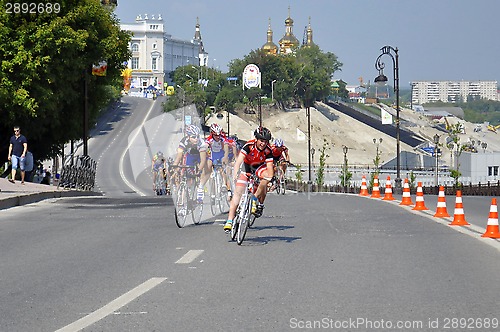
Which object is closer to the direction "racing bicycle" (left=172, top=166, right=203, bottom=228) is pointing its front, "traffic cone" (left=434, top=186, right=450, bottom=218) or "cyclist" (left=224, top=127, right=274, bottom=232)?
the cyclist

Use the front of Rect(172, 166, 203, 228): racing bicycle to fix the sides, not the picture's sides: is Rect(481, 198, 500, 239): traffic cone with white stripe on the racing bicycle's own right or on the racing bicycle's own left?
on the racing bicycle's own left

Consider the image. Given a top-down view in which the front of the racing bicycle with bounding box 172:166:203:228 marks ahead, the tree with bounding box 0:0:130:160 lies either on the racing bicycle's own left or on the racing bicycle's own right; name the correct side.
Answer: on the racing bicycle's own right

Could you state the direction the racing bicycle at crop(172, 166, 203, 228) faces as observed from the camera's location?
facing the viewer and to the left of the viewer

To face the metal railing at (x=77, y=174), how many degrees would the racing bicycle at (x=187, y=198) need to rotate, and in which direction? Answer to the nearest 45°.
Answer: approximately 135° to its right
